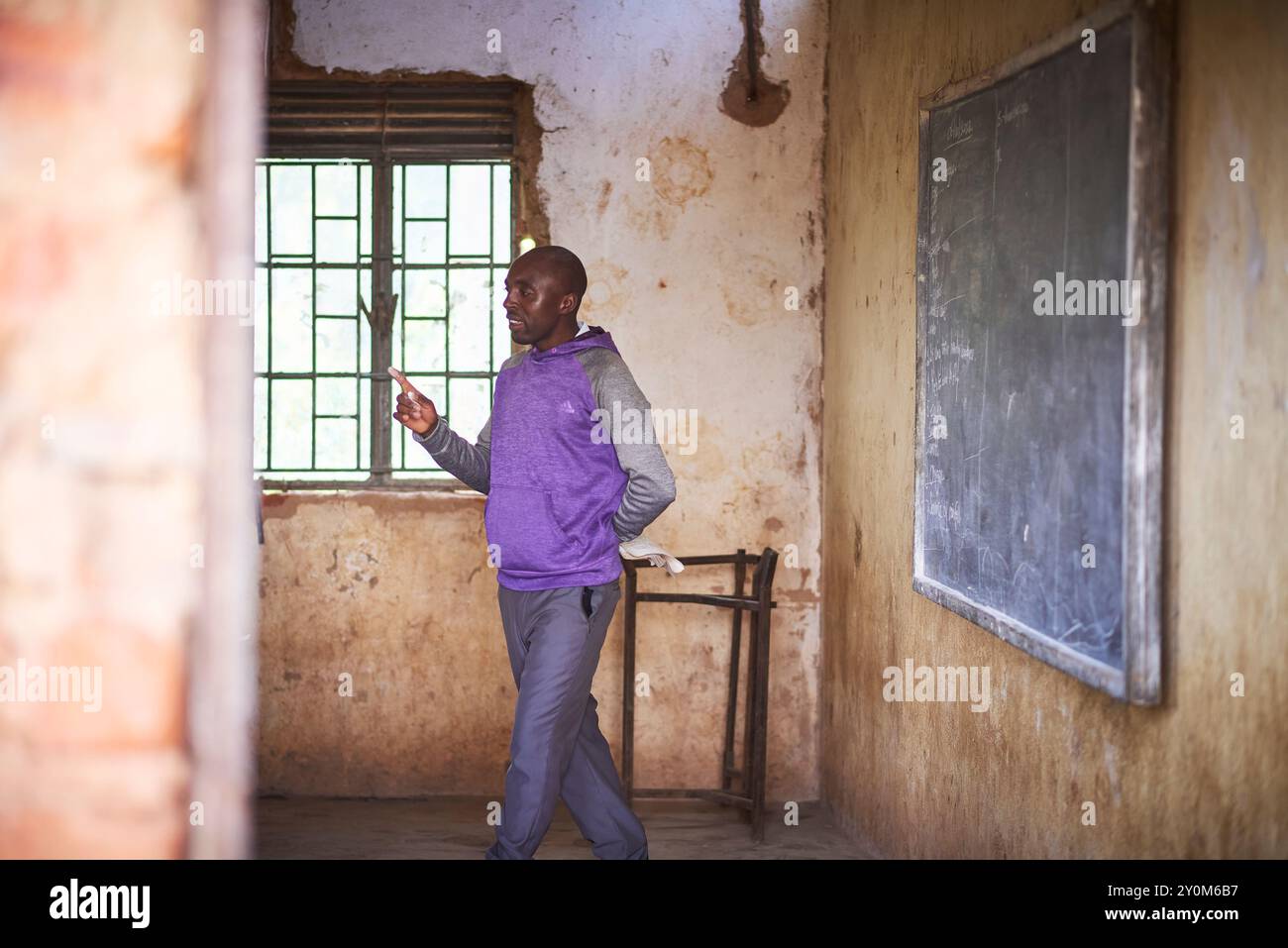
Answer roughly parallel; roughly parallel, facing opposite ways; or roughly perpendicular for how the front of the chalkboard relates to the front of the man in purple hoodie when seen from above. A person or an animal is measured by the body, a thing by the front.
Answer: roughly parallel

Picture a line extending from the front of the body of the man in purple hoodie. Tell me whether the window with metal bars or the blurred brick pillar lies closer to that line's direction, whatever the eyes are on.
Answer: the blurred brick pillar

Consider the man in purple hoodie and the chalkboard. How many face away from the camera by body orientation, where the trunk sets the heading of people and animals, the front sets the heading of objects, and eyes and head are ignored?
0

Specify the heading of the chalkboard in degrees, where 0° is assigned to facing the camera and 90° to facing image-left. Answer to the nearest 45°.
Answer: approximately 45°

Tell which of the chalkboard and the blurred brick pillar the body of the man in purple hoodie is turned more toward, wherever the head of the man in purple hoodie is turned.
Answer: the blurred brick pillar

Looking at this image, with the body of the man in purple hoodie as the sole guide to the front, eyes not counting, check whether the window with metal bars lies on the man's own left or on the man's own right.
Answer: on the man's own right

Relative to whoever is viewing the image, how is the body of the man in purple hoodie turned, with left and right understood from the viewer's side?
facing the viewer and to the left of the viewer

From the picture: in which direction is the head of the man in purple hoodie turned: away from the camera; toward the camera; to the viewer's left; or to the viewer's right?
to the viewer's left

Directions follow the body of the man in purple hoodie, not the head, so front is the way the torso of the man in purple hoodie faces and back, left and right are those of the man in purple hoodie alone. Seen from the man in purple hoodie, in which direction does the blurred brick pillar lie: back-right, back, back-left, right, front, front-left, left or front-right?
front-left
